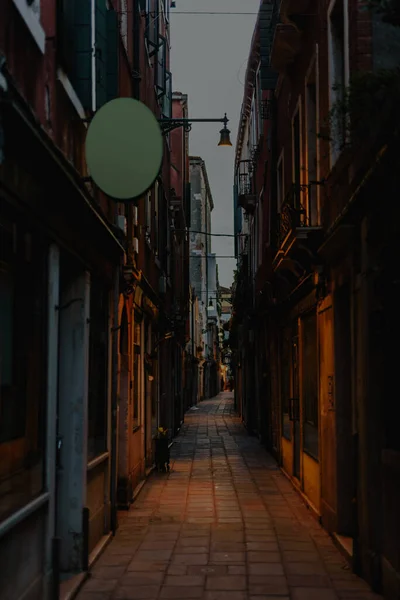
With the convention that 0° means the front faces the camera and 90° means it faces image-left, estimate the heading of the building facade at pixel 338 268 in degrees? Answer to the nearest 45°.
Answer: approximately 90°

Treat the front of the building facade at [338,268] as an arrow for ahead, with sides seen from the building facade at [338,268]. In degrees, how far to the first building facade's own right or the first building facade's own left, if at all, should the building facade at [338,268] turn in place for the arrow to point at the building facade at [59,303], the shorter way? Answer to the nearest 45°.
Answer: approximately 45° to the first building facade's own left

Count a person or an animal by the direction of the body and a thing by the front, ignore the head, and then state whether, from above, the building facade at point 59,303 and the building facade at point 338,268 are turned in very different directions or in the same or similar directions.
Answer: very different directions

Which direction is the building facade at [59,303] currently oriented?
to the viewer's right
